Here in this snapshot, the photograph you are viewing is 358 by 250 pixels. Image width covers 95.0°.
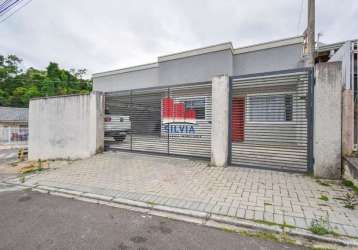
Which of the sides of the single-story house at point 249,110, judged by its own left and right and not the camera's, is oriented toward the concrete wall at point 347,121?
left

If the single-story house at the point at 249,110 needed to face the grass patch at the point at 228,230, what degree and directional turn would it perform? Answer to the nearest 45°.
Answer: approximately 45° to its left

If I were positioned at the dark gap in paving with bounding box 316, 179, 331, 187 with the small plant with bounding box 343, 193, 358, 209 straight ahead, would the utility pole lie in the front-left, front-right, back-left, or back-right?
back-left

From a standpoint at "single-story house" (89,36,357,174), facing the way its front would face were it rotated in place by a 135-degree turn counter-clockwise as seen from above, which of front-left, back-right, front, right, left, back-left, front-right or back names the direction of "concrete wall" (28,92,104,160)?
back

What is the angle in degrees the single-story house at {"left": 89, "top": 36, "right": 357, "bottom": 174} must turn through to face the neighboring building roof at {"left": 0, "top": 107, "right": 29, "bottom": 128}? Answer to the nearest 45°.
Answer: approximately 45° to its right

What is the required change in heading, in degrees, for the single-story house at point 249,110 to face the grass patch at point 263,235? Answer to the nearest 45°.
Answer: approximately 45° to its left

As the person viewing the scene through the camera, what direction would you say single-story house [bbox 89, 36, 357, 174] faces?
facing the viewer and to the left of the viewer

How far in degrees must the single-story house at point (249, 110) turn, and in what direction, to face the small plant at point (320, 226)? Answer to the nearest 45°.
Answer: approximately 45° to its left

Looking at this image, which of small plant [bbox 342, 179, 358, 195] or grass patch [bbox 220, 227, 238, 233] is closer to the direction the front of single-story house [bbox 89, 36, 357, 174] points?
the grass patch

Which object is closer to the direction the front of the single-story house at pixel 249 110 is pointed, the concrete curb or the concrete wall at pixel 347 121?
the concrete curb

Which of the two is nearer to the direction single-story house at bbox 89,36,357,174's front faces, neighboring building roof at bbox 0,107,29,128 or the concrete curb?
the concrete curb
